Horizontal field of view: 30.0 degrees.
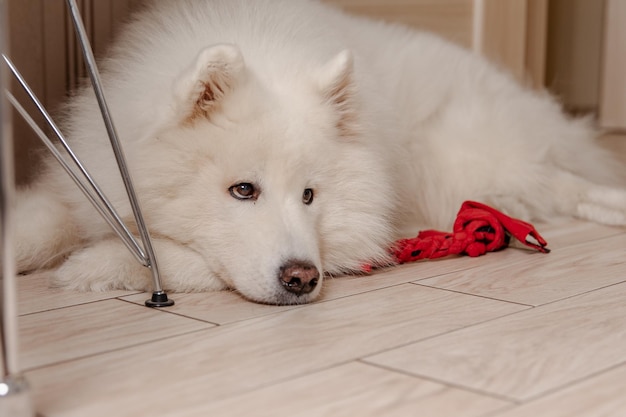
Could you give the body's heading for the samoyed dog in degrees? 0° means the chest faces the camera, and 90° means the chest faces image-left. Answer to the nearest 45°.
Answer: approximately 45°
